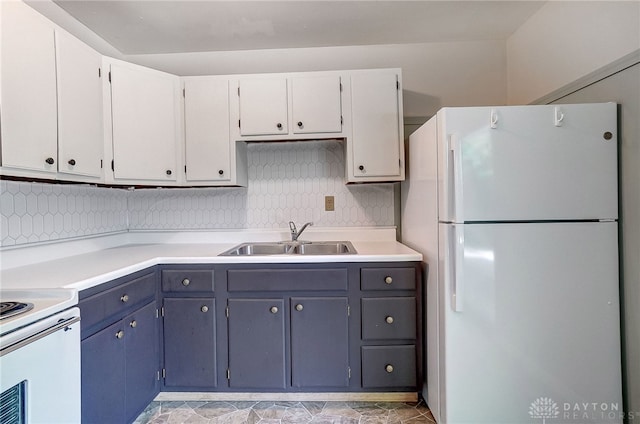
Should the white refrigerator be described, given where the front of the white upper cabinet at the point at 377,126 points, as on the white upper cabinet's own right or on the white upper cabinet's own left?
on the white upper cabinet's own left

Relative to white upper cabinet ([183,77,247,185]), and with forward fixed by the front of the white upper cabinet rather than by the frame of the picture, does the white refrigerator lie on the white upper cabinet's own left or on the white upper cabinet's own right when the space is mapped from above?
on the white upper cabinet's own left

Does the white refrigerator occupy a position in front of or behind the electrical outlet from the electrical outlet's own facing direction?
in front

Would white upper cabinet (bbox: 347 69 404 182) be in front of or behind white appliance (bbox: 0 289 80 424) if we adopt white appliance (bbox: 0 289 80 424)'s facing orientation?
in front

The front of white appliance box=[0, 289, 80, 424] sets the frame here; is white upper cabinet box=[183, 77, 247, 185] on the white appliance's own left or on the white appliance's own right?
on the white appliance's own left

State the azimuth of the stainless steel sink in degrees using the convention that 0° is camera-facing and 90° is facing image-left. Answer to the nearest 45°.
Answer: approximately 0°

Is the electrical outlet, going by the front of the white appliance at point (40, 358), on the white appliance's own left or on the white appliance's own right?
on the white appliance's own left
